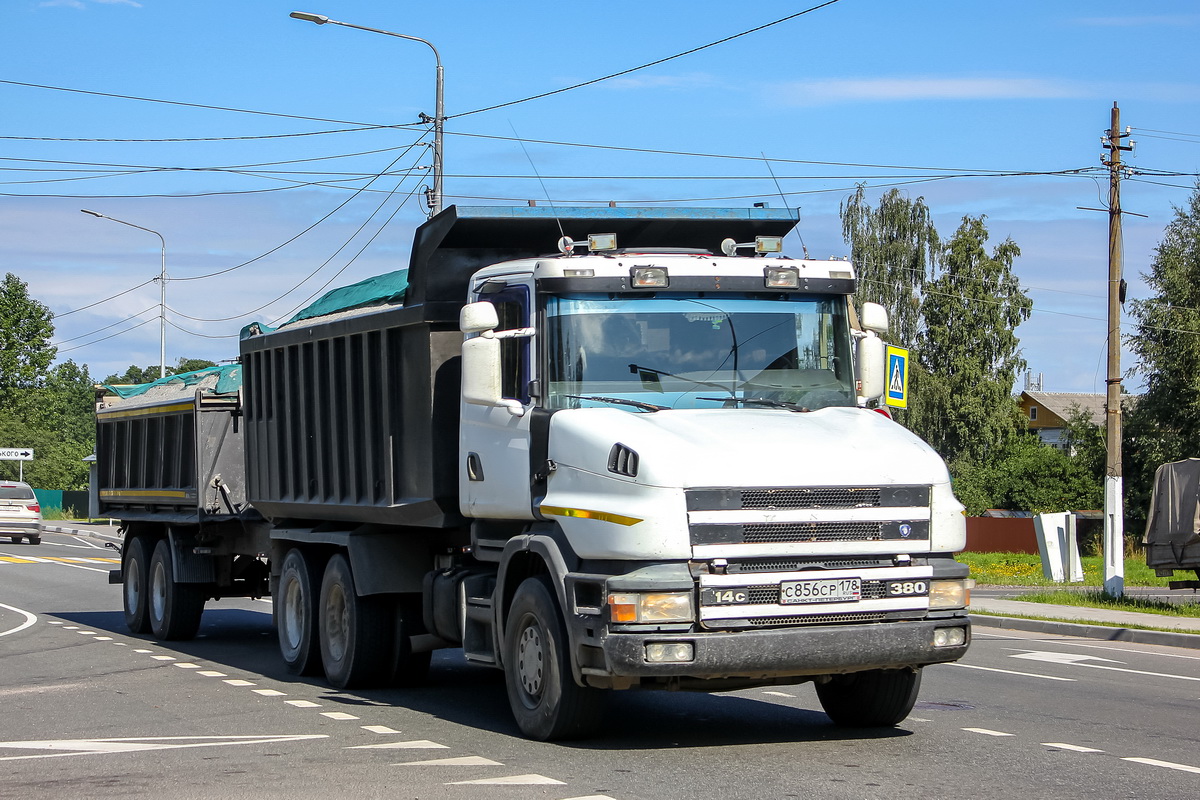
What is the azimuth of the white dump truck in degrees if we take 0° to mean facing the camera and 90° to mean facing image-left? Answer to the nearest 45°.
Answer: approximately 315°

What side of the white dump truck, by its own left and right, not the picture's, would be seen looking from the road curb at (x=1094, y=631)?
left

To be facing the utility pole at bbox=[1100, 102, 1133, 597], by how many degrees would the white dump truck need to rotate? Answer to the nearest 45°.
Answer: approximately 90° to its left

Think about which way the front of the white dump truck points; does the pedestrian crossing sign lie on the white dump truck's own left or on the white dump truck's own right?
on the white dump truck's own left

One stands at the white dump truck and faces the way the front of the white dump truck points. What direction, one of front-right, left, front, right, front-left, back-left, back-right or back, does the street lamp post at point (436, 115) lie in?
back-left
